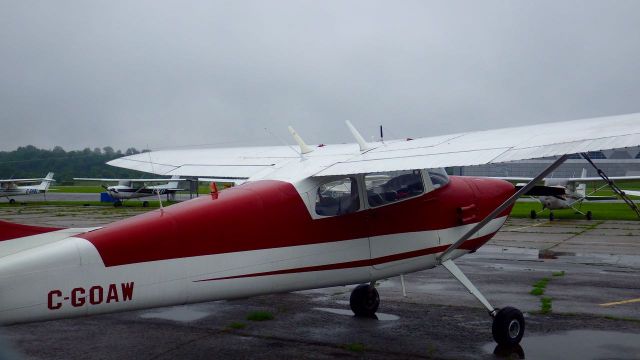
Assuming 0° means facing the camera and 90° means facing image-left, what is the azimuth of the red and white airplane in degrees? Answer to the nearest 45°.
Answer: approximately 225°
